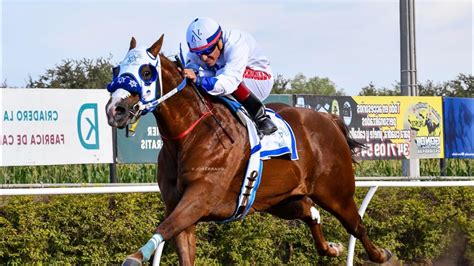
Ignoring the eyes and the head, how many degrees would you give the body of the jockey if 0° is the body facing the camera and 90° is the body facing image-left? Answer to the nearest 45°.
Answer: approximately 45°

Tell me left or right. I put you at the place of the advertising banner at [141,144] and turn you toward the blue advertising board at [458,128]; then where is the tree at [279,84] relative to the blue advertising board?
left

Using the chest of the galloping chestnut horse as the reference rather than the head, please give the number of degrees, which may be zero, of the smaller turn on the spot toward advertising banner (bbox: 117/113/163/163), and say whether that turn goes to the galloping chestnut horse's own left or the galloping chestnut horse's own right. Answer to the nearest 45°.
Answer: approximately 135° to the galloping chestnut horse's own right

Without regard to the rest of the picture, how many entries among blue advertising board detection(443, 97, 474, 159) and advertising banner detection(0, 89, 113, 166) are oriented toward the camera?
2

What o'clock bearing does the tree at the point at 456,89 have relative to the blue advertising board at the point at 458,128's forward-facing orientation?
The tree is roughly at 6 o'clock from the blue advertising board.

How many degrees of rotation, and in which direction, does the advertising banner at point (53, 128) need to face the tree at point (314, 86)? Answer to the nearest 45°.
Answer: approximately 135° to its left

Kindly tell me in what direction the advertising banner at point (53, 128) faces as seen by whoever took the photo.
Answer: facing the viewer

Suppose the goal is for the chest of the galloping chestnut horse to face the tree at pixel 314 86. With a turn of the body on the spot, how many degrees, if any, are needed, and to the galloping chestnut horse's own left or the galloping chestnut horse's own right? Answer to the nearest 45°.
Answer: approximately 135° to the galloping chestnut horse's own right

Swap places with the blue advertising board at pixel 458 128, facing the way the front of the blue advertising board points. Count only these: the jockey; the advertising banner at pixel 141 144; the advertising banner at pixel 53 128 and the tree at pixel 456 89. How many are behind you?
1
